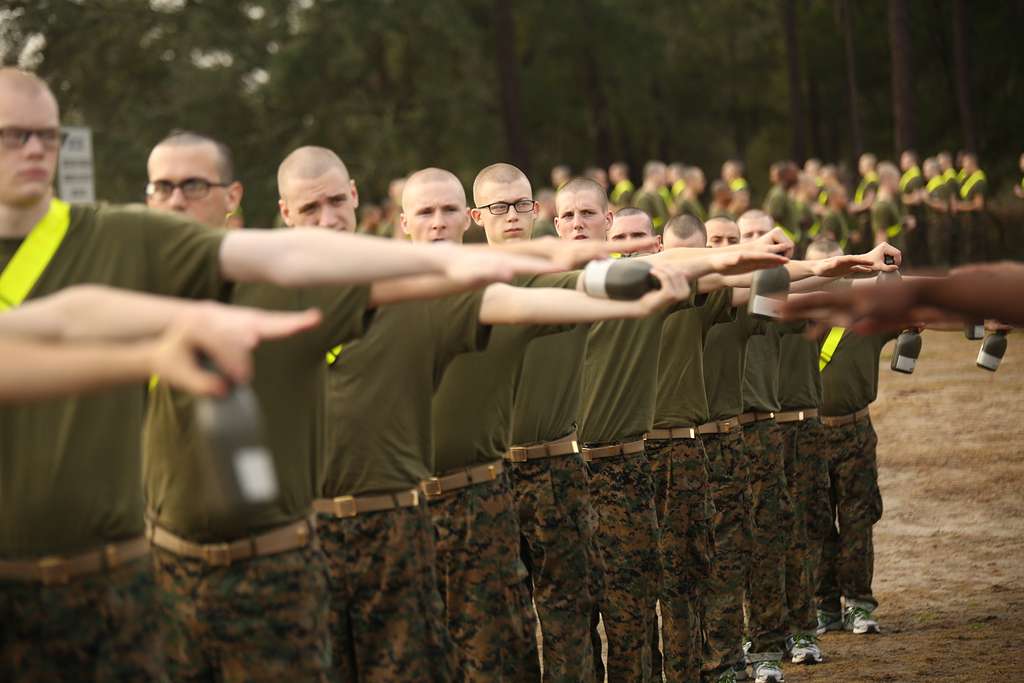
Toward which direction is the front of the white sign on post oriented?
toward the camera
